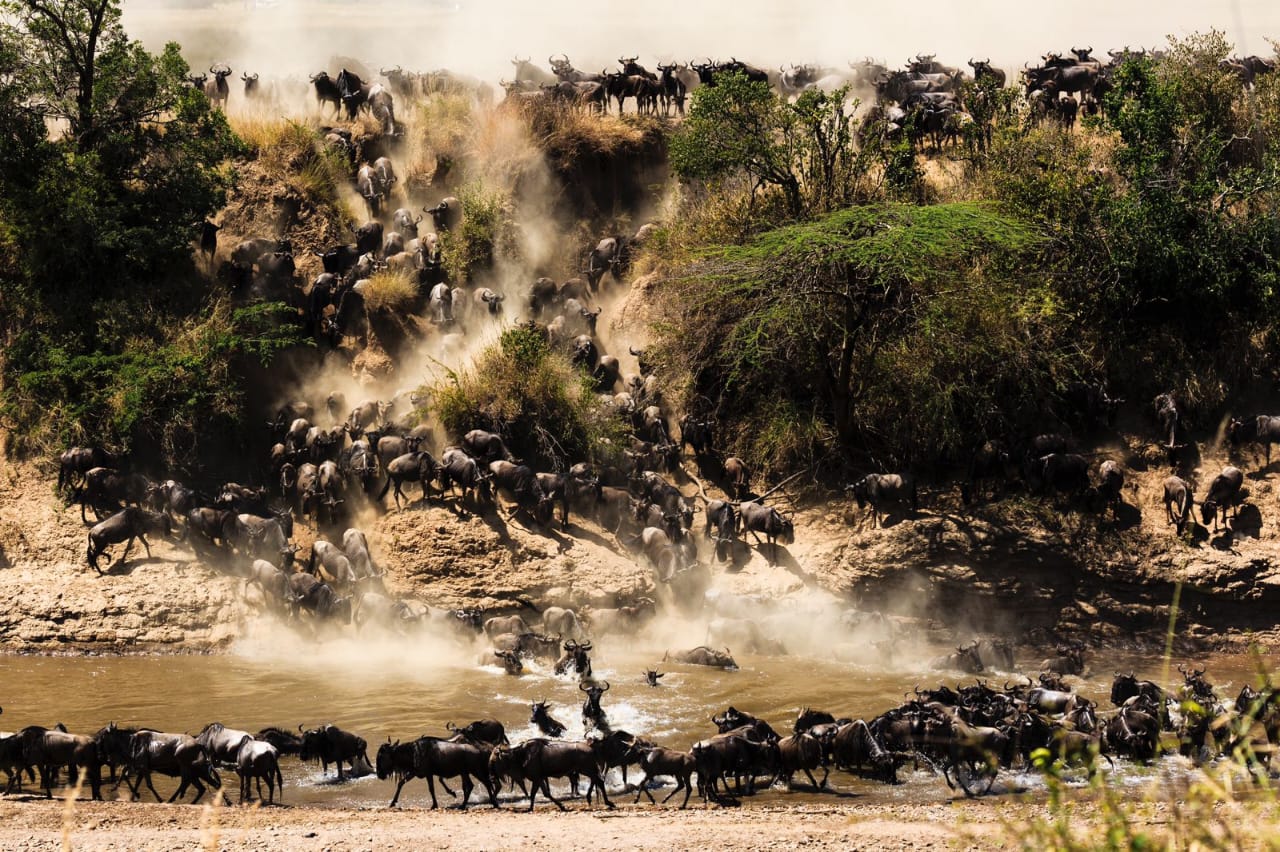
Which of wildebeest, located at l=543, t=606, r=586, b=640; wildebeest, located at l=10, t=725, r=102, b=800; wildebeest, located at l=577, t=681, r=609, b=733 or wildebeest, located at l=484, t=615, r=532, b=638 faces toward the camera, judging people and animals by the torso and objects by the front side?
wildebeest, located at l=577, t=681, r=609, b=733

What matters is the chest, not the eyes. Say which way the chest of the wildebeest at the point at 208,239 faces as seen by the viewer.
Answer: toward the camera

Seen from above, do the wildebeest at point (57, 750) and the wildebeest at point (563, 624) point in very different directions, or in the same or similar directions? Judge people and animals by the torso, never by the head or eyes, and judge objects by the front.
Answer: very different directions

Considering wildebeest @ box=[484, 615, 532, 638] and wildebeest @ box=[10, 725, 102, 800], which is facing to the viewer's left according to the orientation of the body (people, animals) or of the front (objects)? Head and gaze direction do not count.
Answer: wildebeest @ box=[10, 725, 102, 800]

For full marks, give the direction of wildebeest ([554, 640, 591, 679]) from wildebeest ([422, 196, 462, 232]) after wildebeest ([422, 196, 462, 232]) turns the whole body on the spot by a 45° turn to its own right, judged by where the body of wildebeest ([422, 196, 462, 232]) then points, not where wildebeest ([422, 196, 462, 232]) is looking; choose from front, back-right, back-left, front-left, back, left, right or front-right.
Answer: left

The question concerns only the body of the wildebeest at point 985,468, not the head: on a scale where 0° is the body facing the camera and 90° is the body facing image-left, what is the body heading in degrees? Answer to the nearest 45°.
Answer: approximately 45°

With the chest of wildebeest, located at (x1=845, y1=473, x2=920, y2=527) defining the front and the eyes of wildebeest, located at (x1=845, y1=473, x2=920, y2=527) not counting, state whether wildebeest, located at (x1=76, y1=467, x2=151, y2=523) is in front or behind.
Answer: in front

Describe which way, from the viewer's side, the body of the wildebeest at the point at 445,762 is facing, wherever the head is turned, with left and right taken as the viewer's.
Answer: facing to the left of the viewer

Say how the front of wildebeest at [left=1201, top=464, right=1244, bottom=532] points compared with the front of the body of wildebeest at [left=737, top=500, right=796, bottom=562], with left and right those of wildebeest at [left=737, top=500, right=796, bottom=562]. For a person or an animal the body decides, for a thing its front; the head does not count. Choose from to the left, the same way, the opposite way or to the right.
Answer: to the right

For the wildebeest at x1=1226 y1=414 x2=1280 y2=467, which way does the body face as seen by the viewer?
to the viewer's left
